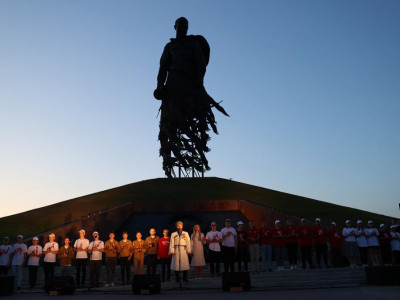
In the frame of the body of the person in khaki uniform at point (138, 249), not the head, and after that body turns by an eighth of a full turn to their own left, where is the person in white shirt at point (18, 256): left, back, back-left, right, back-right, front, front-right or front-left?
back-right

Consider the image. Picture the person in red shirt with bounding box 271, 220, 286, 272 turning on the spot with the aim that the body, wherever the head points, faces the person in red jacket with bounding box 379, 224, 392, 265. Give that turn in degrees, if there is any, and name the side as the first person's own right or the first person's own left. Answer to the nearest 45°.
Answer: approximately 135° to the first person's own left

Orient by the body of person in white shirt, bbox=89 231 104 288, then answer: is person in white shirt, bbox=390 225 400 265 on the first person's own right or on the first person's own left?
on the first person's own left

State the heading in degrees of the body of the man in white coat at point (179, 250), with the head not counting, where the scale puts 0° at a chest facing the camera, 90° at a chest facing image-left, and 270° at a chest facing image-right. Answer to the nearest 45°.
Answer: approximately 0°

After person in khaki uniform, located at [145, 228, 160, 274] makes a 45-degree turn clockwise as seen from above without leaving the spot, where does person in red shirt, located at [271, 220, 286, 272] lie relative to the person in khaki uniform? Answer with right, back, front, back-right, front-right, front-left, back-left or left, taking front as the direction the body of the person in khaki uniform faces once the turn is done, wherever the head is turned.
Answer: back-left

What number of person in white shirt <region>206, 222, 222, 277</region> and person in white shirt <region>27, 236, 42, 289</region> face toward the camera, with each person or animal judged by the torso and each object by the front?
2
